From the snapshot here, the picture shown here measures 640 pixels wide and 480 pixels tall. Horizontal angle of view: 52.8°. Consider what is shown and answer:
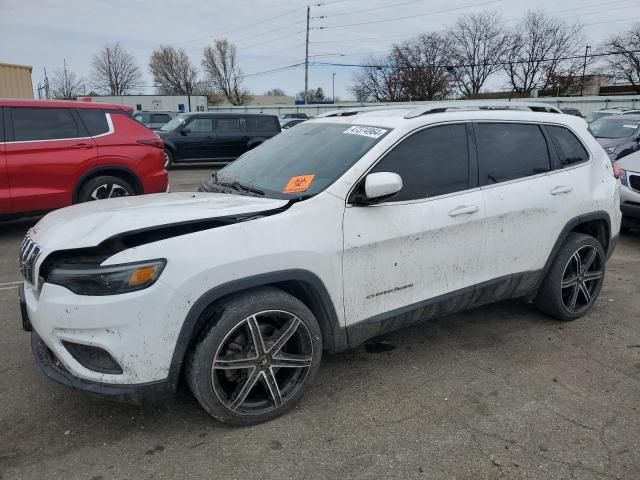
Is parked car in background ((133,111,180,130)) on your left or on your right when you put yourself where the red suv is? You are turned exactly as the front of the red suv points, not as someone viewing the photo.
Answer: on your right

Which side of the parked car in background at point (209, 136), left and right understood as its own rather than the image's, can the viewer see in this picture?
left

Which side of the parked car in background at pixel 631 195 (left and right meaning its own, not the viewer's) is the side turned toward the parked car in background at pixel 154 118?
right

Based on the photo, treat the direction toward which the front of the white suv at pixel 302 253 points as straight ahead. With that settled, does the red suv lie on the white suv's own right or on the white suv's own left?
on the white suv's own right

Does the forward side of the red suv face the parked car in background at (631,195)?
no

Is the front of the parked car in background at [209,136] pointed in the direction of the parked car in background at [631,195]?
no

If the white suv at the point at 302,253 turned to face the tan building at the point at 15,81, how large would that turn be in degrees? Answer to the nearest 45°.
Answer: approximately 90° to its right

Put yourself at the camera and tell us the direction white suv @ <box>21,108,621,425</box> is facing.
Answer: facing the viewer and to the left of the viewer

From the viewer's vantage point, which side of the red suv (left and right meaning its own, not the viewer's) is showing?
left

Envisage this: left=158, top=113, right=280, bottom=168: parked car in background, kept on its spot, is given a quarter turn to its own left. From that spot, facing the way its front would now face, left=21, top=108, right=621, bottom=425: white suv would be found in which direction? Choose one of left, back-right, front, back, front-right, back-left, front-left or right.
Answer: front

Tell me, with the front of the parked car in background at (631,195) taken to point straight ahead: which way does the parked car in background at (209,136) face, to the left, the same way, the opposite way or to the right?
the same way

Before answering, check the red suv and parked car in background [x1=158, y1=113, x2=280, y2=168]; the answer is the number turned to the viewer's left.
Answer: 2

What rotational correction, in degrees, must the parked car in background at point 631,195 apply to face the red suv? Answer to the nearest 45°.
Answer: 0° — it already faces it

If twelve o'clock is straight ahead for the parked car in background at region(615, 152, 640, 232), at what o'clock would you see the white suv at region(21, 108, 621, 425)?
The white suv is roughly at 11 o'clock from the parked car in background.

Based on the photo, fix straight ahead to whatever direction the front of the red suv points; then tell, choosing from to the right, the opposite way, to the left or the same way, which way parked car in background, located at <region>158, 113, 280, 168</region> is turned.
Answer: the same way

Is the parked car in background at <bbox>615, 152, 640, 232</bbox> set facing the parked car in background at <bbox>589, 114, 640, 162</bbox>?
no
